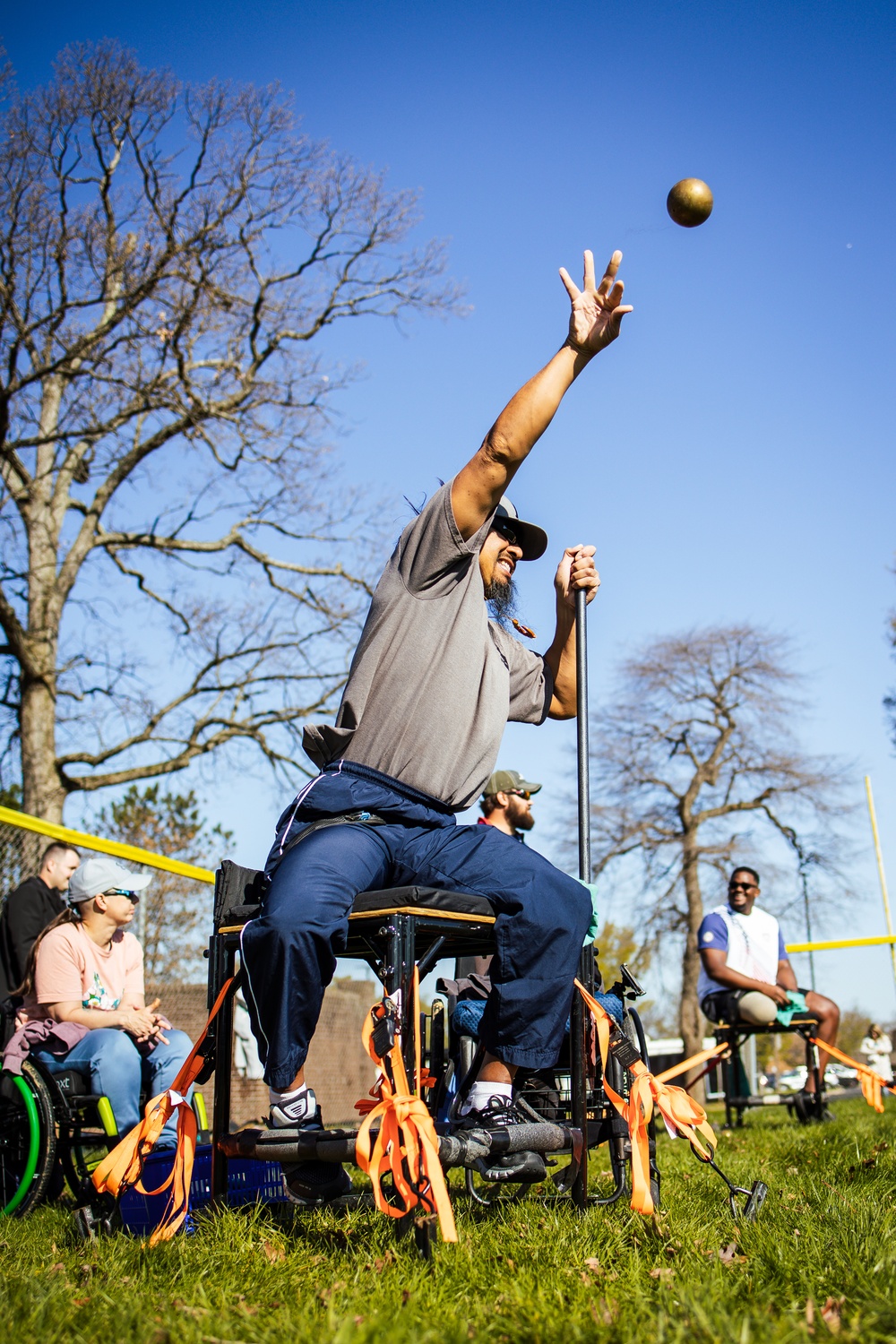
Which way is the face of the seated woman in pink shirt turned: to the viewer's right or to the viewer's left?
to the viewer's right

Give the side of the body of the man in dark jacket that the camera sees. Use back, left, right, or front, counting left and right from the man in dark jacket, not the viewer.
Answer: right

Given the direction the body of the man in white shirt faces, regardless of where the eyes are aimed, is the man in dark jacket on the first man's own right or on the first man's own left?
on the first man's own right

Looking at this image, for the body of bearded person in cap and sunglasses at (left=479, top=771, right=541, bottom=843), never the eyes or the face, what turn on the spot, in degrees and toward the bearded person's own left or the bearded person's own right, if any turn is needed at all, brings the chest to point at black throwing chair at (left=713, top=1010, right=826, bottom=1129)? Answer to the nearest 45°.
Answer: approximately 45° to the bearded person's own left

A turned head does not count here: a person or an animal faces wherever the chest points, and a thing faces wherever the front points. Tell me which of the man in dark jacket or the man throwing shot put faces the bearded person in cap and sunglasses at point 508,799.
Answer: the man in dark jacket

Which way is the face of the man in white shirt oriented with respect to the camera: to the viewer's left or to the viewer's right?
to the viewer's left

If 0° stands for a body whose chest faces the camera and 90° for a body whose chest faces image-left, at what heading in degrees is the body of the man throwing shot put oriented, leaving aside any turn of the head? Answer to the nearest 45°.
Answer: approximately 315°

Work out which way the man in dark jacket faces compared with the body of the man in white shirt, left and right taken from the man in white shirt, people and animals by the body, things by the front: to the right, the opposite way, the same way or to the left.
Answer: to the left
